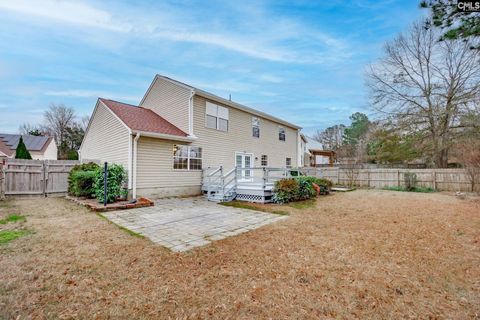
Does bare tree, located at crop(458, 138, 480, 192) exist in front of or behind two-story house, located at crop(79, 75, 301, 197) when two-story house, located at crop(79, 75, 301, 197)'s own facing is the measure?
behind

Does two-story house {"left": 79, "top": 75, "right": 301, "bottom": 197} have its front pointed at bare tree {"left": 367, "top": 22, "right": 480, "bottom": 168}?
no

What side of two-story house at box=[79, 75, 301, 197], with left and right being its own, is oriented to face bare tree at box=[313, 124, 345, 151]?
right

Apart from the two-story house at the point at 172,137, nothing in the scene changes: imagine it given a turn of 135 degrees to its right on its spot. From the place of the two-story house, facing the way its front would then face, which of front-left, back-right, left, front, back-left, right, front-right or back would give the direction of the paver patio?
right

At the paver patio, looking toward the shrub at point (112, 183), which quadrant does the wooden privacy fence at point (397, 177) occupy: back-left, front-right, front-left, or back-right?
back-right

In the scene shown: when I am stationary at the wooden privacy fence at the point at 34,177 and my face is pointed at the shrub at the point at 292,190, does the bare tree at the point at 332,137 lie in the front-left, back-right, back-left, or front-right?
front-left

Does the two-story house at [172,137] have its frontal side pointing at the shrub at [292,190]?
no

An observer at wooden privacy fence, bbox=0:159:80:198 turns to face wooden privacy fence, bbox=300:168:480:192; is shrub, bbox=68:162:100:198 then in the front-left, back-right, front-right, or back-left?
front-right

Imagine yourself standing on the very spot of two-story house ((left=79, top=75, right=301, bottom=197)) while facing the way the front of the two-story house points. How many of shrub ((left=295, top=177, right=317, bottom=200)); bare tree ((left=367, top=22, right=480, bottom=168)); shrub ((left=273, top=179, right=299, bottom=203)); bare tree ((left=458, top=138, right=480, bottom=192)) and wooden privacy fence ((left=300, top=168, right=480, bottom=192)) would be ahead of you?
0

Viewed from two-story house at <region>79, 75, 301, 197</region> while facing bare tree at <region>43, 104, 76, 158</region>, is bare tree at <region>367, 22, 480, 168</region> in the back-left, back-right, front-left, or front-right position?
back-right

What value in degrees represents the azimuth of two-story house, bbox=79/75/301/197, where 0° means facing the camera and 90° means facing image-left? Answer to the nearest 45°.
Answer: approximately 135°

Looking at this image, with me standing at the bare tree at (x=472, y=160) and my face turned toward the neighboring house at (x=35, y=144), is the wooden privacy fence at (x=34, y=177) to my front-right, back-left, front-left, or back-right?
front-left

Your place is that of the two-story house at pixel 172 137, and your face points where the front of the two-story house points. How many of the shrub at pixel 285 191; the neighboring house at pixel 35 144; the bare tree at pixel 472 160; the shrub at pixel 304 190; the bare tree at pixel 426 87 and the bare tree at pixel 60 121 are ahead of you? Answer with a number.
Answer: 2
